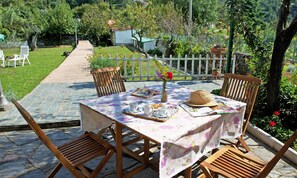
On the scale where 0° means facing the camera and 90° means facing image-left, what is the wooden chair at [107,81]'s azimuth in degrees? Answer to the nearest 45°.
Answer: approximately 315°

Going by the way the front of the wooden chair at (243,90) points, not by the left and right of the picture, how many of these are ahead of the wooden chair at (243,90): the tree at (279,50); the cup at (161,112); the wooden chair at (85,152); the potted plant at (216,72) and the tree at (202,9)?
2

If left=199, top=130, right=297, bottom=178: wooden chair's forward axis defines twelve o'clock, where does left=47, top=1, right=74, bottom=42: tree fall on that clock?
The tree is roughly at 12 o'clock from the wooden chair.

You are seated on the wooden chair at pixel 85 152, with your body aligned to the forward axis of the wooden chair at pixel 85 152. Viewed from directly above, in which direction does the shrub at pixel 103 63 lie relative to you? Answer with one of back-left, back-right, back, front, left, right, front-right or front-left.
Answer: front-left

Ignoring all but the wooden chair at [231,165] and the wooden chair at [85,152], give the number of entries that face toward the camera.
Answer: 0

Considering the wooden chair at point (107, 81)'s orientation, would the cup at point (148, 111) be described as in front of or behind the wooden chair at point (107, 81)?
in front

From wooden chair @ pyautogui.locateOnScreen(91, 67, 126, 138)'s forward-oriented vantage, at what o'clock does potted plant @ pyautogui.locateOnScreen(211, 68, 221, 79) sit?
The potted plant is roughly at 9 o'clock from the wooden chair.

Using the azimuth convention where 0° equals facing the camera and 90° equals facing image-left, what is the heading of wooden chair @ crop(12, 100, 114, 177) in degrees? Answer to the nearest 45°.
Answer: approximately 225°

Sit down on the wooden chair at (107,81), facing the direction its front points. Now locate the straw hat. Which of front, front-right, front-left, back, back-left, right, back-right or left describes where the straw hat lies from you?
front

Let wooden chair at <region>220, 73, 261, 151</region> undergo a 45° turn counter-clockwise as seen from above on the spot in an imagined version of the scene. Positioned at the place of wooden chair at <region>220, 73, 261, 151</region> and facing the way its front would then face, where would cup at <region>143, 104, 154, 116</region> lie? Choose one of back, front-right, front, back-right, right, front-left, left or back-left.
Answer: front-right

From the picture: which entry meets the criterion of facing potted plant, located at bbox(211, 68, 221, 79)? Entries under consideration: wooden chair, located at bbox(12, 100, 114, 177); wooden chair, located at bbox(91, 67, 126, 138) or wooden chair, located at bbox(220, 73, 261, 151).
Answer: wooden chair, located at bbox(12, 100, 114, 177)

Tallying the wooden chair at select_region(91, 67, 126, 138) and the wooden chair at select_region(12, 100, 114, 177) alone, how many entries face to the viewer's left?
0

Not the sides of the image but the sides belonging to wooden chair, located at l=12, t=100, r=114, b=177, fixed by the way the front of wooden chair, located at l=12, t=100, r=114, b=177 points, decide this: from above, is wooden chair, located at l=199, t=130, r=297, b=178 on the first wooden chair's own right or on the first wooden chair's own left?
on the first wooden chair's own right

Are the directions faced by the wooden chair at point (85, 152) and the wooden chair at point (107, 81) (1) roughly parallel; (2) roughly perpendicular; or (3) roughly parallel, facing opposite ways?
roughly perpendicular

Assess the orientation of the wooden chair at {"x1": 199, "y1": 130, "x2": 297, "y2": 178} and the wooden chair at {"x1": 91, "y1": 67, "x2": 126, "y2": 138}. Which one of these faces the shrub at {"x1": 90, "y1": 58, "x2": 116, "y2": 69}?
the wooden chair at {"x1": 199, "y1": 130, "x2": 297, "y2": 178}

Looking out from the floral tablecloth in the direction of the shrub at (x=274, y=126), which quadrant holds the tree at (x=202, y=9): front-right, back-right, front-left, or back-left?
front-left

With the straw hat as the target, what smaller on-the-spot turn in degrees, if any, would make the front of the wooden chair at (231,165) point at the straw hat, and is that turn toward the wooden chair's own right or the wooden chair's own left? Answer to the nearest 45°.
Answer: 0° — it already faces it

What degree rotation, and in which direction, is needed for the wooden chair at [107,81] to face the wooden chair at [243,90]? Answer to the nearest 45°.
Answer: approximately 45° to its left

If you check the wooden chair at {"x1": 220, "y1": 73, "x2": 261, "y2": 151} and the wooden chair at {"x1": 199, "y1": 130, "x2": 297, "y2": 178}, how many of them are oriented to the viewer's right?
0

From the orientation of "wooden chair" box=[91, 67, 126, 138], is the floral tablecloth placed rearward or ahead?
ahead

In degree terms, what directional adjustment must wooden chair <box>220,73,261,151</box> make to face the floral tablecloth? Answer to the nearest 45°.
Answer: approximately 45° to its left
